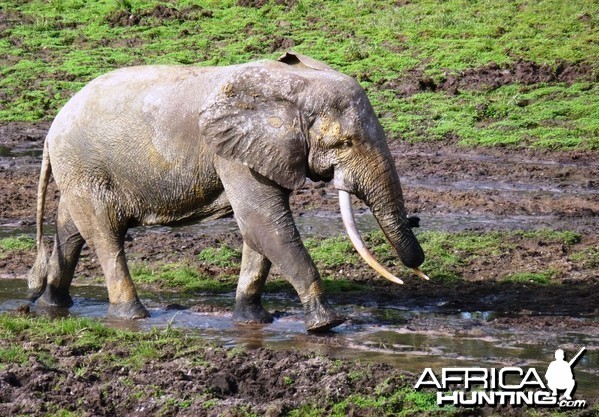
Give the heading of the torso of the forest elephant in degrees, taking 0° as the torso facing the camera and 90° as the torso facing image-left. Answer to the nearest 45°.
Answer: approximately 270°
